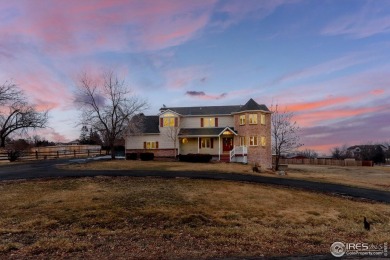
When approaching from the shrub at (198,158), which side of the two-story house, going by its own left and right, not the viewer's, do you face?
front

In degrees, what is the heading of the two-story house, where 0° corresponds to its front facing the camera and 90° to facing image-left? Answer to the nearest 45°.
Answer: approximately 0°

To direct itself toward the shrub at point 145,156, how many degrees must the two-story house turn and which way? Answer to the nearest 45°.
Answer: approximately 45° to its right

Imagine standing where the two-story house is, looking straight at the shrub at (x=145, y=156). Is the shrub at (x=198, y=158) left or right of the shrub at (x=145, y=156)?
left
